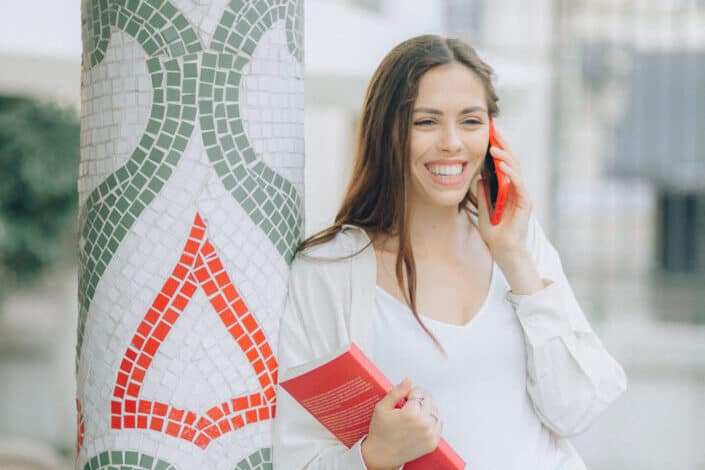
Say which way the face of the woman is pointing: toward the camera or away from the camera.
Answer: toward the camera

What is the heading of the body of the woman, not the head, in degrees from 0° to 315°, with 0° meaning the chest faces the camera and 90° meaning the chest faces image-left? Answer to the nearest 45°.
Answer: approximately 315°
